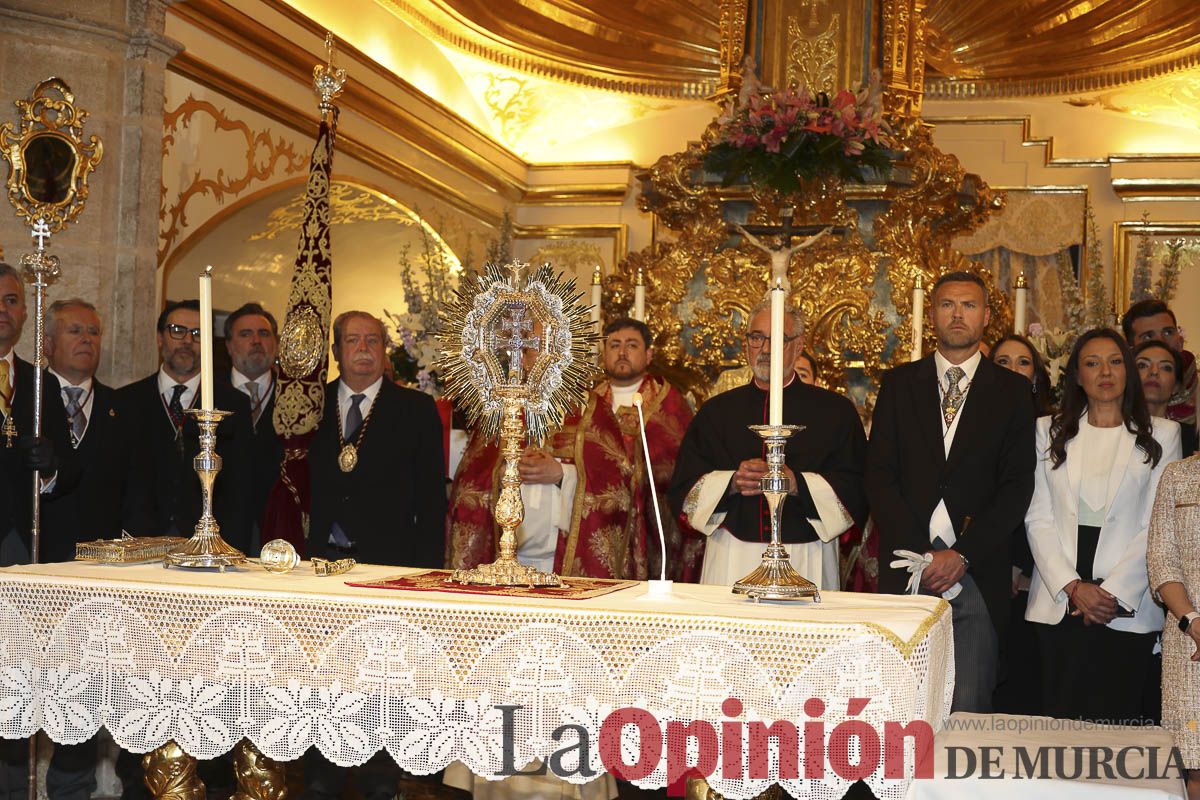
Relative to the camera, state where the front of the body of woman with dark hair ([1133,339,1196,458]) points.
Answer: toward the camera

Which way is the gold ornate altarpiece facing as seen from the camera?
toward the camera

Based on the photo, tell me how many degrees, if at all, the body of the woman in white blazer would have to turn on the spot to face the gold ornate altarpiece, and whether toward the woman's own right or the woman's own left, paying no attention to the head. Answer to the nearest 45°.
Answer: approximately 135° to the woman's own right

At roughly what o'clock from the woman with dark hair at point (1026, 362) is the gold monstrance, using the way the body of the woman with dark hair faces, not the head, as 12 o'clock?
The gold monstrance is roughly at 1 o'clock from the woman with dark hair.

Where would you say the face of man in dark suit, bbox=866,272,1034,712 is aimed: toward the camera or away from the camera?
toward the camera

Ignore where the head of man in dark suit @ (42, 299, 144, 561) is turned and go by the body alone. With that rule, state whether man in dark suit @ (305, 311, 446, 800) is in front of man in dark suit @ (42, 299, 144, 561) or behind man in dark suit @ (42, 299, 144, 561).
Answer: in front

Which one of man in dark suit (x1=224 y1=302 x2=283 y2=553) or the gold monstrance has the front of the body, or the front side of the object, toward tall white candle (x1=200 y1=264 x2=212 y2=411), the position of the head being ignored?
the man in dark suit

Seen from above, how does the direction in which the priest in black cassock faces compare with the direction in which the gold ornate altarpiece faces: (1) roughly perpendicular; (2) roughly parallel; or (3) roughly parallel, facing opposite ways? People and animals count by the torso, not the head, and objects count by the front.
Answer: roughly parallel

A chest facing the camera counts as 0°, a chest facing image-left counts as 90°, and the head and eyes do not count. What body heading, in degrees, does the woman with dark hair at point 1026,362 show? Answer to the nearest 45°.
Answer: approximately 0°

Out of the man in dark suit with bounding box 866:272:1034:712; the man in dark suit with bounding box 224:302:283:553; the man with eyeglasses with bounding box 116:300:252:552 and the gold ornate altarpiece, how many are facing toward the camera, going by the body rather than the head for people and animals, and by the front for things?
4

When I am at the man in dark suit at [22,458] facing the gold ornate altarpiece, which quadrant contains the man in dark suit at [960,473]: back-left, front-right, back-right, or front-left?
front-right

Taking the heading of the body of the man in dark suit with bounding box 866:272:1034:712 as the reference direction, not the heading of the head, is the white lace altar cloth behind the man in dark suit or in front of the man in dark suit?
in front

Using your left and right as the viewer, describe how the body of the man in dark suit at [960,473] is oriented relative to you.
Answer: facing the viewer

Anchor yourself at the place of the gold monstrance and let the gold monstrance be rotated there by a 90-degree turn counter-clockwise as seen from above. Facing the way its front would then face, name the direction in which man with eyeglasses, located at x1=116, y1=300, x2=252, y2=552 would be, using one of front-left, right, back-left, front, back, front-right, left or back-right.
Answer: back-left

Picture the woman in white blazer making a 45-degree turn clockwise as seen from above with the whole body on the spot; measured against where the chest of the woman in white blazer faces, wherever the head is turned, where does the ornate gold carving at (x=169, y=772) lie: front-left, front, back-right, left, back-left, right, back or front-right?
front

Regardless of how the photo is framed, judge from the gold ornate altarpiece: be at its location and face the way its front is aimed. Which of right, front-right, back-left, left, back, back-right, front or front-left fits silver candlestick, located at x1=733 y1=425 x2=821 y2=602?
front

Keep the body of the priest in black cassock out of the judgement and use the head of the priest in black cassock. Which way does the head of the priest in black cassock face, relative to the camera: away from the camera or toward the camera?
toward the camera

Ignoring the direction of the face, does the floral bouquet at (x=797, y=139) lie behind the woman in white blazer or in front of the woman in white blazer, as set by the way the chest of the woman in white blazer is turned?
behind

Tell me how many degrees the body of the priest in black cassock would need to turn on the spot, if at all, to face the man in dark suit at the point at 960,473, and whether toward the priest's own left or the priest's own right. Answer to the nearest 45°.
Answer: approximately 90° to the priest's own left

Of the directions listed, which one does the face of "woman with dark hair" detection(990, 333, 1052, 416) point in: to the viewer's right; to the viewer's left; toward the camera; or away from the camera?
toward the camera
